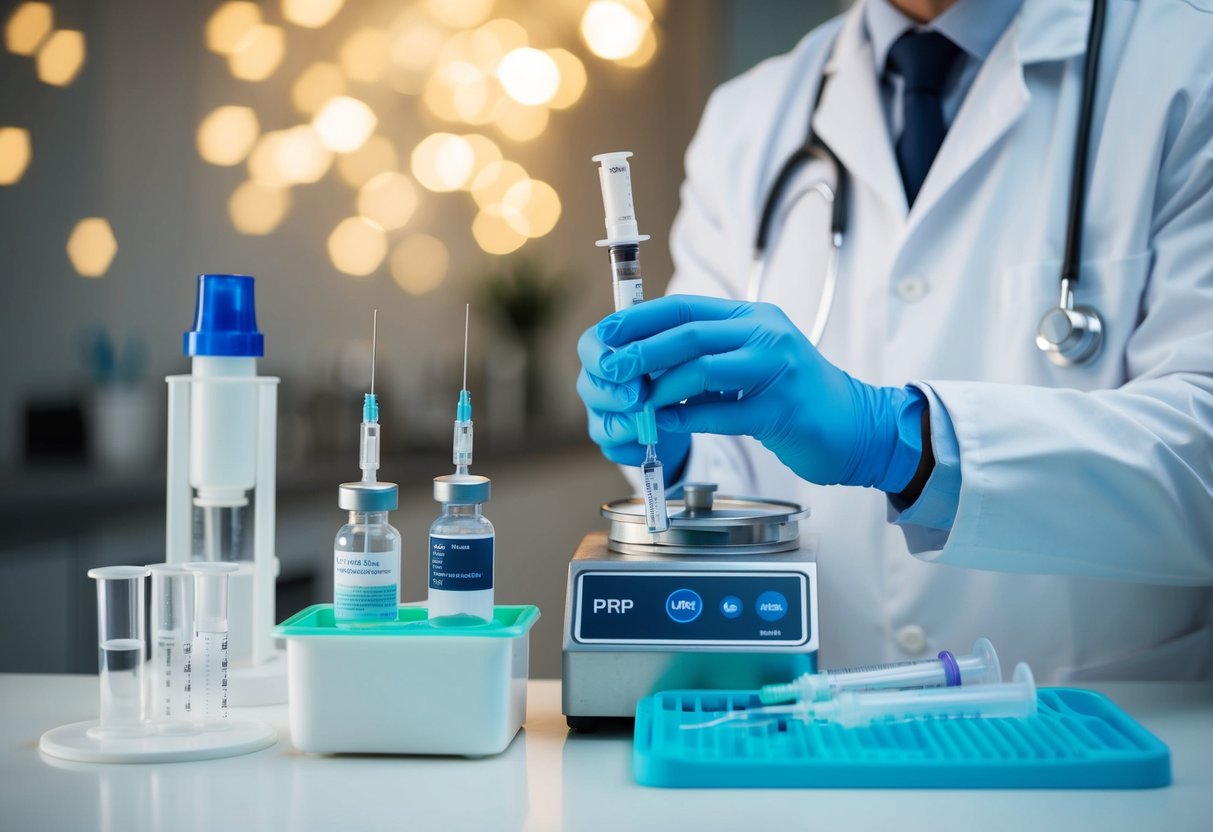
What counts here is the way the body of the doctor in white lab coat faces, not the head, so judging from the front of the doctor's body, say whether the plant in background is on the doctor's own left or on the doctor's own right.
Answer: on the doctor's own right

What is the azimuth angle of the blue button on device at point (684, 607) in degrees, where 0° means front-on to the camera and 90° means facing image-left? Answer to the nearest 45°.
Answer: approximately 0°

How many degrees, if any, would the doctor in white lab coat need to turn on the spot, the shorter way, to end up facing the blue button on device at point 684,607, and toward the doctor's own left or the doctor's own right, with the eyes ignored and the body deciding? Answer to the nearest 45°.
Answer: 0° — they already face it

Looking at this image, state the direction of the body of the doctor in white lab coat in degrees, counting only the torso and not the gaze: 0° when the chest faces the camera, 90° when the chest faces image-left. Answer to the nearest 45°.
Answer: approximately 45°
